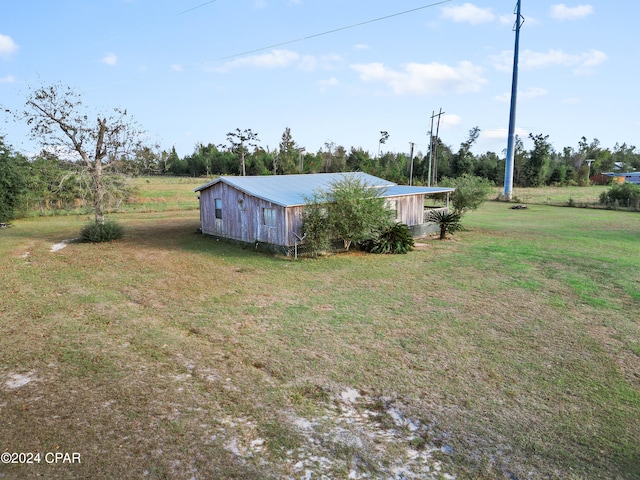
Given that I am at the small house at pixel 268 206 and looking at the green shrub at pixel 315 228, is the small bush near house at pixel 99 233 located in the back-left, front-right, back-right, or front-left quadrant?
back-right
